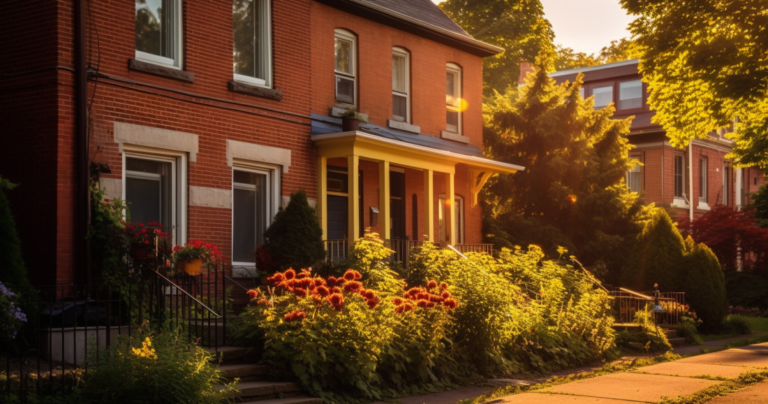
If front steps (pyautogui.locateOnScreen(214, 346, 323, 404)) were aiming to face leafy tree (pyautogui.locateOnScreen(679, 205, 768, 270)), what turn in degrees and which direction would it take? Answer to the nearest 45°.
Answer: approximately 90° to its left

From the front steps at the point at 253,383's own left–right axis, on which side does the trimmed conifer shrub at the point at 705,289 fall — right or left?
on its left

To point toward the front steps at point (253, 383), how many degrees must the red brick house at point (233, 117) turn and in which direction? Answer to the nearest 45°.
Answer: approximately 45° to its right

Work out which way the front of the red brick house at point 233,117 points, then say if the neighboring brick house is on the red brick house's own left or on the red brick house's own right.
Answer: on the red brick house's own left

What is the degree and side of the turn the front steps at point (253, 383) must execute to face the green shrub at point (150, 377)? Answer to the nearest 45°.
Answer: approximately 90° to its right

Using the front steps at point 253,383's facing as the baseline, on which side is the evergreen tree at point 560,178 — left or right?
on its left

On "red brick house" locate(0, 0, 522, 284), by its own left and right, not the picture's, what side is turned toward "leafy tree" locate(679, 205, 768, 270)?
left

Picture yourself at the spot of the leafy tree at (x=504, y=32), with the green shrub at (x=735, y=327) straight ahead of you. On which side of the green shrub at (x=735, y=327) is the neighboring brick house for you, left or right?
left

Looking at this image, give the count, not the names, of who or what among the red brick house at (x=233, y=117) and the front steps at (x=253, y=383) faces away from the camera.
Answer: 0

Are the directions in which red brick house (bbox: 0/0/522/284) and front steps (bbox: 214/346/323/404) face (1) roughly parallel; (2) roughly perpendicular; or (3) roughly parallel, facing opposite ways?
roughly parallel

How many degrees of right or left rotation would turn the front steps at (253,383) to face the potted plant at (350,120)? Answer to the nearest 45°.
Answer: approximately 135° to its left

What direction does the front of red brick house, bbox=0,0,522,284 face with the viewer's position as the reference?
facing the viewer and to the right of the viewer
